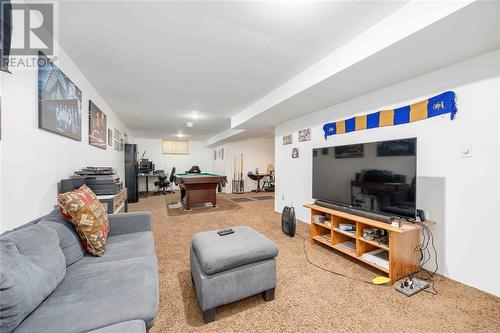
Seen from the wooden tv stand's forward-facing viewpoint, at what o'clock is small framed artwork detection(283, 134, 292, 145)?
The small framed artwork is roughly at 3 o'clock from the wooden tv stand.

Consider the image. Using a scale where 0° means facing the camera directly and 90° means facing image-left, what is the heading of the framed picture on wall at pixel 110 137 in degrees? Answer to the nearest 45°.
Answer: approximately 270°

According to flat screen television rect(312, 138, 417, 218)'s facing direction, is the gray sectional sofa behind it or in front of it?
in front

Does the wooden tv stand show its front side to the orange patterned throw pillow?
yes

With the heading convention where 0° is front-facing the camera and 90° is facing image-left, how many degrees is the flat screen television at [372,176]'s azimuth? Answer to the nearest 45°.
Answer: approximately 45°

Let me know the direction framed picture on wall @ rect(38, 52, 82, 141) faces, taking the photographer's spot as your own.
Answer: facing the viewer and to the right of the viewer

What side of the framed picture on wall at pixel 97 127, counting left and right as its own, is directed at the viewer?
right

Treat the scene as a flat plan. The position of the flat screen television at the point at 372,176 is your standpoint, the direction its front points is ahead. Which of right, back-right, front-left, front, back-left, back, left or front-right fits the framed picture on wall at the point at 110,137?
front-right

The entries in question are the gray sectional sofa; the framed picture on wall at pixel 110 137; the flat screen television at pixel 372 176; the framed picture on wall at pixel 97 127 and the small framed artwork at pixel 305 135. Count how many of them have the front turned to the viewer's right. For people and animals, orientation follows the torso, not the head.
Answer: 3

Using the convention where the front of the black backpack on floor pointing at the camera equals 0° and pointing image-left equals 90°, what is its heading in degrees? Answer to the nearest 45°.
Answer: approximately 45°

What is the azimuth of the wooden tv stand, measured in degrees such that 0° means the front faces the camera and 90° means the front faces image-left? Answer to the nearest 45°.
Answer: approximately 45°

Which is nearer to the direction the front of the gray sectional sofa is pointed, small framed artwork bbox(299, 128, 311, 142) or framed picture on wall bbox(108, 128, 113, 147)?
the small framed artwork

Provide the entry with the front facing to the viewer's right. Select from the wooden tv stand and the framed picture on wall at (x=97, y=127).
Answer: the framed picture on wall

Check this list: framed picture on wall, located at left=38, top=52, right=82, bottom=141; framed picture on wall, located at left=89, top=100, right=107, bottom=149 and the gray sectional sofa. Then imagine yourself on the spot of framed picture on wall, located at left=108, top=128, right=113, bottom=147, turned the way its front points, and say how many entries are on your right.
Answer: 3

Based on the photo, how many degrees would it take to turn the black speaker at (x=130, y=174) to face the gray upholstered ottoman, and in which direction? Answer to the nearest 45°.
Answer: approximately 45° to its right

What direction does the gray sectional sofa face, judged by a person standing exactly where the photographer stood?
facing to the right of the viewer

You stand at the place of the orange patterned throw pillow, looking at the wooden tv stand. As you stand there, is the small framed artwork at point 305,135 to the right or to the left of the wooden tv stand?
left

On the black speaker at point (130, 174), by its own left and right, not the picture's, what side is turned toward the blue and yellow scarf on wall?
front
